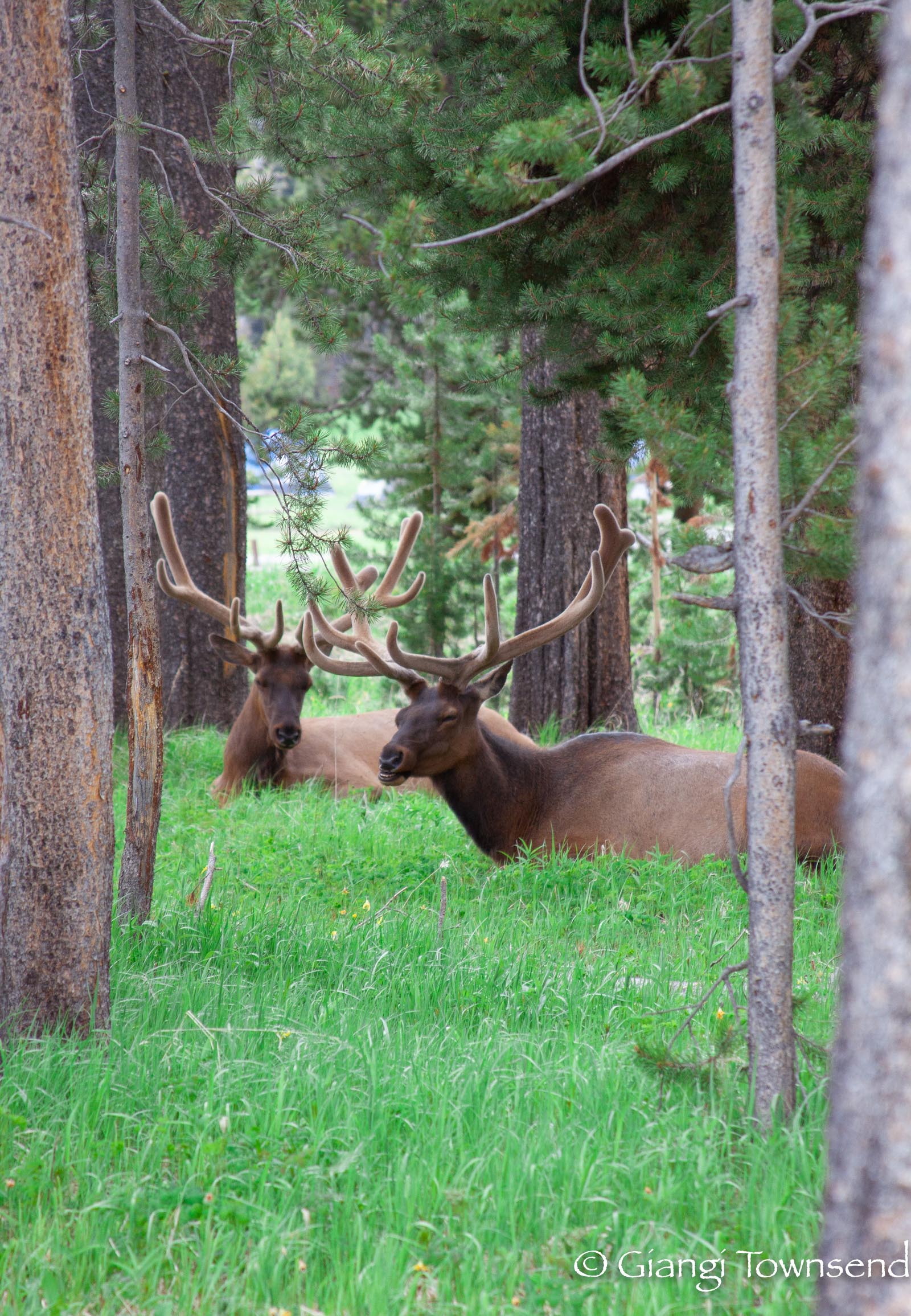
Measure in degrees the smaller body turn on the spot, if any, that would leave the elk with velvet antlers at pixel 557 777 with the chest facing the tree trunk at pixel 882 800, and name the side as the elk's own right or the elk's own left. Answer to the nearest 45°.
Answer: approximately 90° to the elk's own left

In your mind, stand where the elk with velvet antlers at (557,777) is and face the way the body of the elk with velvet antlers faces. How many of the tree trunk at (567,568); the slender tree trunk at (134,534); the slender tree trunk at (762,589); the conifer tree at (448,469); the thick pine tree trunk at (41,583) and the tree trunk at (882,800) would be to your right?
2

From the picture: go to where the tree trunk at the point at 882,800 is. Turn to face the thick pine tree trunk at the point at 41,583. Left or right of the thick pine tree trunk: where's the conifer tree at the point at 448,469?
right

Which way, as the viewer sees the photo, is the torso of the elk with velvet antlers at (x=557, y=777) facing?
to the viewer's left

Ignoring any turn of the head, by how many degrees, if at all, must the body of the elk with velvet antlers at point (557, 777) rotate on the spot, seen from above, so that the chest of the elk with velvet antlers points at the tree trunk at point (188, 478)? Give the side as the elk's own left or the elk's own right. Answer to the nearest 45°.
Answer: approximately 45° to the elk's own right

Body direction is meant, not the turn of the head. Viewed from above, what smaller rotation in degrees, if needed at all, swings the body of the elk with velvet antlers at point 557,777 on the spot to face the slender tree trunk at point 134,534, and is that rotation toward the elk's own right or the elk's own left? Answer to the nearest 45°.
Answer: approximately 45° to the elk's own left

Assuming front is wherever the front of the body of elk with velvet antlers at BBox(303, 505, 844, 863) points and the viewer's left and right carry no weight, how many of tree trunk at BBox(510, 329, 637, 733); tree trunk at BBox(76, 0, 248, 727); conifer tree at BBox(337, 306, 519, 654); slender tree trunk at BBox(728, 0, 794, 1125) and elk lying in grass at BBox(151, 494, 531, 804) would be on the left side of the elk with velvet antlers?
1

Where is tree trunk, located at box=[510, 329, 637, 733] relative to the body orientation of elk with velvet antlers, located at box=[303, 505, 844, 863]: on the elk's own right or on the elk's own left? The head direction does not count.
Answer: on the elk's own right

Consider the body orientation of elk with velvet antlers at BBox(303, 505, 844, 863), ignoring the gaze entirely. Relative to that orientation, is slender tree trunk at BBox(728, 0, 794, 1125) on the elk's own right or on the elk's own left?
on the elk's own left

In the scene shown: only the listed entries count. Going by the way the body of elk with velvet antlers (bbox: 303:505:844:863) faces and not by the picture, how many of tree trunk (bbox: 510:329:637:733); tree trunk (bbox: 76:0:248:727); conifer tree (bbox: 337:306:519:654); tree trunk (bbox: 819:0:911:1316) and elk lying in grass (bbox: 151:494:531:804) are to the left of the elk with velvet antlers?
1

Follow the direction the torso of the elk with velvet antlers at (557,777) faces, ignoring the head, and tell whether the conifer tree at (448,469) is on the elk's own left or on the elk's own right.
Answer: on the elk's own right

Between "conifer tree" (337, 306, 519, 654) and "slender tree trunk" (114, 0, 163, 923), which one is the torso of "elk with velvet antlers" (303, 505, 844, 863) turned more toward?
the slender tree trunk

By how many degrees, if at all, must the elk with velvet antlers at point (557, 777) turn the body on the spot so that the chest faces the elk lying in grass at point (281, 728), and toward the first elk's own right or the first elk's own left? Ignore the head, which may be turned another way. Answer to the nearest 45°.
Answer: approximately 45° to the first elk's own right

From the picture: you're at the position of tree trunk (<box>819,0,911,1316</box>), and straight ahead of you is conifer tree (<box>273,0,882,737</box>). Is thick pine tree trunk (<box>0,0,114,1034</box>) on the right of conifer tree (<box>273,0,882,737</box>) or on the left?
left

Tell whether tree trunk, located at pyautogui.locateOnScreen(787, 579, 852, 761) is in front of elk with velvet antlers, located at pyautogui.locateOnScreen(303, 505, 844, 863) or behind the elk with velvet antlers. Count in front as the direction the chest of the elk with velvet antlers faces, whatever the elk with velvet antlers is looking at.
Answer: behind

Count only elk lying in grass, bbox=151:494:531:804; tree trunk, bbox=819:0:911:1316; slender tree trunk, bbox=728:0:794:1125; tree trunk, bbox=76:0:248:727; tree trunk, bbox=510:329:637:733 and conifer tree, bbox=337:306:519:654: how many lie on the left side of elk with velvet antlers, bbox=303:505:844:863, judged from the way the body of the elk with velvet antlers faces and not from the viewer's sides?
2
